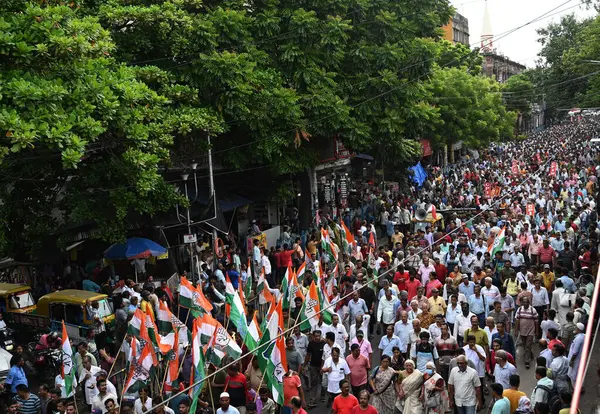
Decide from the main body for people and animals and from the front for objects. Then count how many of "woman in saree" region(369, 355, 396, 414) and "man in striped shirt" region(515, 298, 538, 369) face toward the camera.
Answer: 2

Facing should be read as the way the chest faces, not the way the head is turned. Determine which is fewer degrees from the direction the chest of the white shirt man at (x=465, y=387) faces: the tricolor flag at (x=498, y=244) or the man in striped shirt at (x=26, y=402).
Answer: the man in striped shirt

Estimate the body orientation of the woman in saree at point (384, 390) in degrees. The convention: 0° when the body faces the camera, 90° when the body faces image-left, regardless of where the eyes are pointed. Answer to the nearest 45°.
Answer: approximately 0°

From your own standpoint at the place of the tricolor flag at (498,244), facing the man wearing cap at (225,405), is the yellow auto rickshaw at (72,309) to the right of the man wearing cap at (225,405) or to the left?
right

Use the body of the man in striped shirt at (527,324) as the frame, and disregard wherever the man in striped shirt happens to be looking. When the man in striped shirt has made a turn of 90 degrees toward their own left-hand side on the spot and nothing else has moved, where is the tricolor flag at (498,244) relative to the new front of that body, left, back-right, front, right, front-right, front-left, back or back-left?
left

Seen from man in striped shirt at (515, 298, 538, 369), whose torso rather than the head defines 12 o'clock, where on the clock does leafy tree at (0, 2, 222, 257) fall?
The leafy tree is roughly at 3 o'clock from the man in striped shirt.
